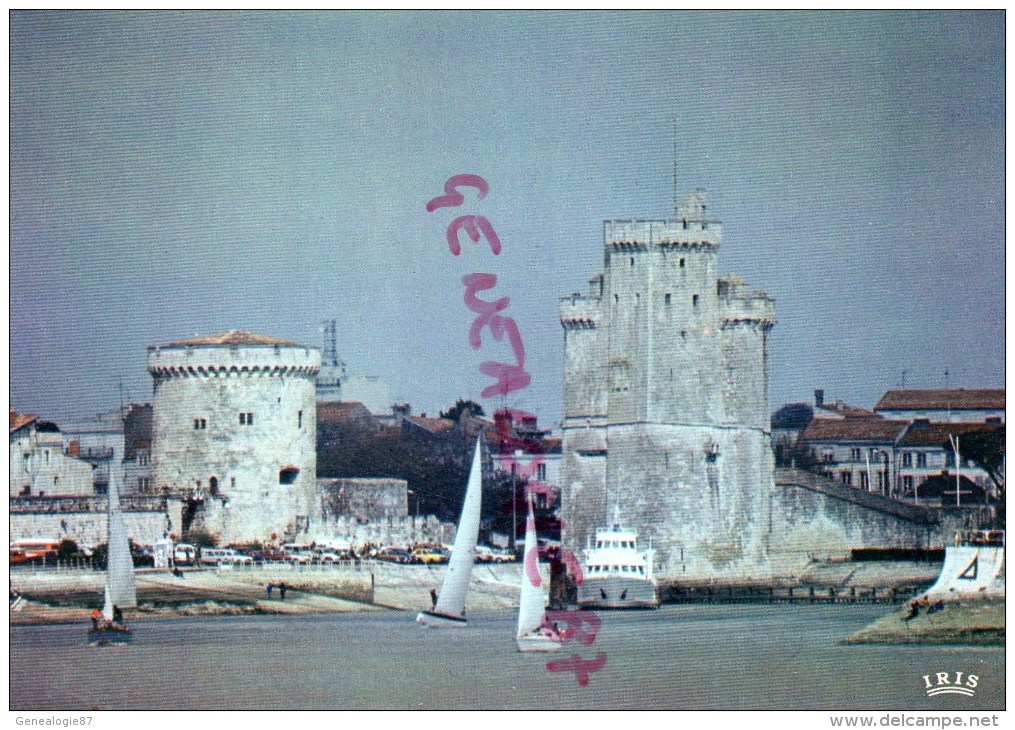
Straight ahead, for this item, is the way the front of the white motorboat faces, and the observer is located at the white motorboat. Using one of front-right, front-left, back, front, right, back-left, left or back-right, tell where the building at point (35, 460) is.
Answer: right

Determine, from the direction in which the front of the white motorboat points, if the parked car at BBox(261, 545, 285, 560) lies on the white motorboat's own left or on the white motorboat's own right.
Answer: on the white motorboat's own right

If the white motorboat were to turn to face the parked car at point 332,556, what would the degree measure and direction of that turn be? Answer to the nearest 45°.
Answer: approximately 90° to its right

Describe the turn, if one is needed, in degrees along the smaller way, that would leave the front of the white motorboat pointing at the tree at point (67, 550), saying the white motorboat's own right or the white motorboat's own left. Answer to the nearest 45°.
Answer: approximately 90° to the white motorboat's own right

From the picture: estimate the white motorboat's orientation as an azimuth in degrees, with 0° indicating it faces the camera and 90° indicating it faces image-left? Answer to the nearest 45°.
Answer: approximately 0°

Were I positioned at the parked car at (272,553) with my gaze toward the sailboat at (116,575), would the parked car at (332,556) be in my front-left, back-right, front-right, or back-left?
back-left

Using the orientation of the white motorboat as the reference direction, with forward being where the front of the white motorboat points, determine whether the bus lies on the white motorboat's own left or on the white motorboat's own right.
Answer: on the white motorboat's own right

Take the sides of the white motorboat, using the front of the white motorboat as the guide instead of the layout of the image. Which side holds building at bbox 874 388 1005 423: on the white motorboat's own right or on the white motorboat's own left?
on the white motorboat's own left

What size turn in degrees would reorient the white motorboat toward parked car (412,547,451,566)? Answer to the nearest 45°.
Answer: approximately 90° to its right

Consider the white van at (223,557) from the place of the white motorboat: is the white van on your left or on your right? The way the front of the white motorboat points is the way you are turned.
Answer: on your right
